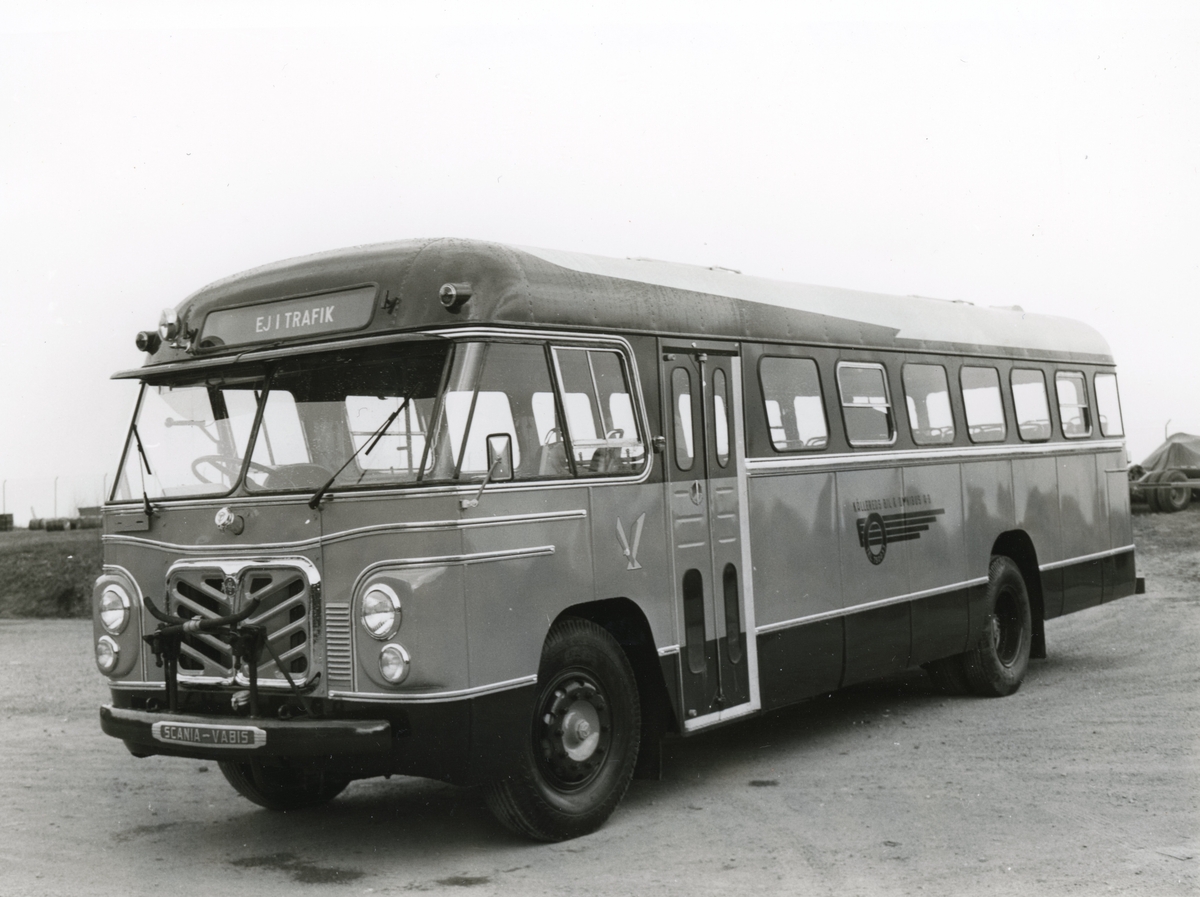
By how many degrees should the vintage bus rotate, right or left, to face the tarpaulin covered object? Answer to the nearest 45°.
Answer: approximately 180°

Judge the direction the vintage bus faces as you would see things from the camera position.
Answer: facing the viewer and to the left of the viewer
